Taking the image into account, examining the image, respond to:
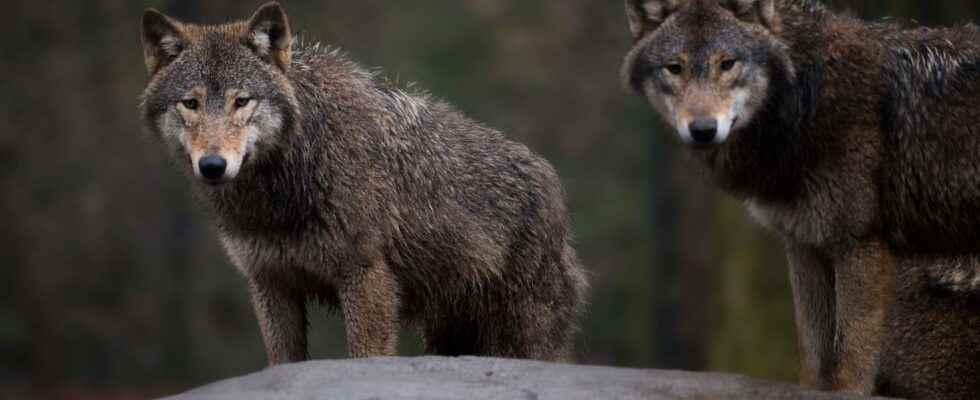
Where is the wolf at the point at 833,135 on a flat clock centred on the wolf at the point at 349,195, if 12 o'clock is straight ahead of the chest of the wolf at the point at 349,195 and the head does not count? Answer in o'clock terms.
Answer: the wolf at the point at 833,135 is roughly at 8 o'clock from the wolf at the point at 349,195.

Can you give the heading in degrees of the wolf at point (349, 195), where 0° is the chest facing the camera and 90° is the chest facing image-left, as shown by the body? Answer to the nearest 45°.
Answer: approximately 45°
